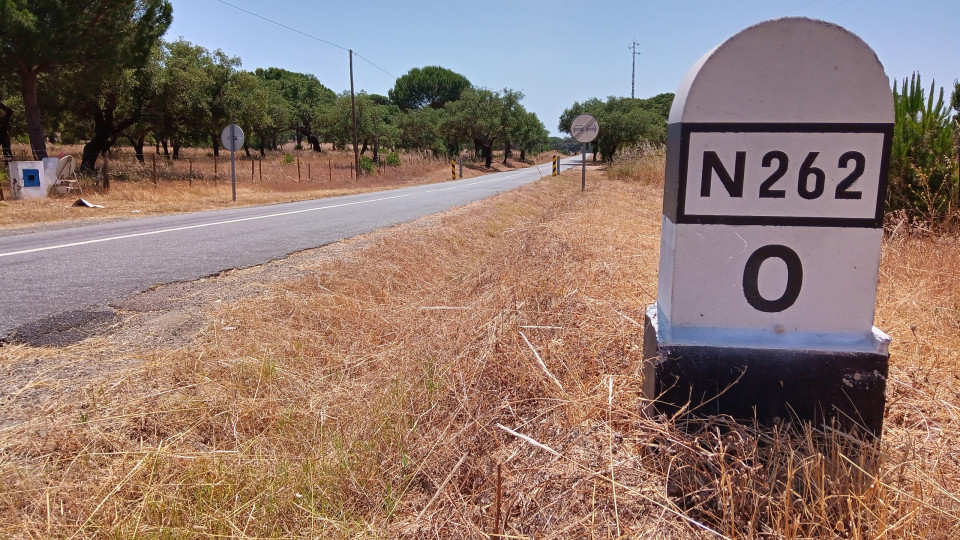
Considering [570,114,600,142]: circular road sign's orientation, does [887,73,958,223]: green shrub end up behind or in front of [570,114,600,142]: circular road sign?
in front

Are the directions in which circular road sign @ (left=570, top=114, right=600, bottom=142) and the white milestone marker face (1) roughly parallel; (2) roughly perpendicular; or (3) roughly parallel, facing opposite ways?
roughly parallel

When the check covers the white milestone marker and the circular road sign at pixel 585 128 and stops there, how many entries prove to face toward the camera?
2

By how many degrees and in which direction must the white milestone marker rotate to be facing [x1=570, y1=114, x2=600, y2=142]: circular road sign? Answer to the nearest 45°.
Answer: approximately 180°

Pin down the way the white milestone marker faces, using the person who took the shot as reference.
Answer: facing the viewer

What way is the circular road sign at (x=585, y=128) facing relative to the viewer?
toward the camera

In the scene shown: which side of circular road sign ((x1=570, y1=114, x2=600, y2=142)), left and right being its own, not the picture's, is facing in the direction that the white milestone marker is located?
front

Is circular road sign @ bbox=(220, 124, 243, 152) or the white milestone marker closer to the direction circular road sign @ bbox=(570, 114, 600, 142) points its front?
the white milestone marker

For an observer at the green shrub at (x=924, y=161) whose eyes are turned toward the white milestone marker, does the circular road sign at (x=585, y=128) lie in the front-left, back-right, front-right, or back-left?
back-right

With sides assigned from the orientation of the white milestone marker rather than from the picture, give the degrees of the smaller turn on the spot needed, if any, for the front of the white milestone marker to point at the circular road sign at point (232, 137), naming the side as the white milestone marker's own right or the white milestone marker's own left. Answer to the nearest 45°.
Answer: approximately 135° to the white milestone marker's own right

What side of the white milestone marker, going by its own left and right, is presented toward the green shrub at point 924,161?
back
